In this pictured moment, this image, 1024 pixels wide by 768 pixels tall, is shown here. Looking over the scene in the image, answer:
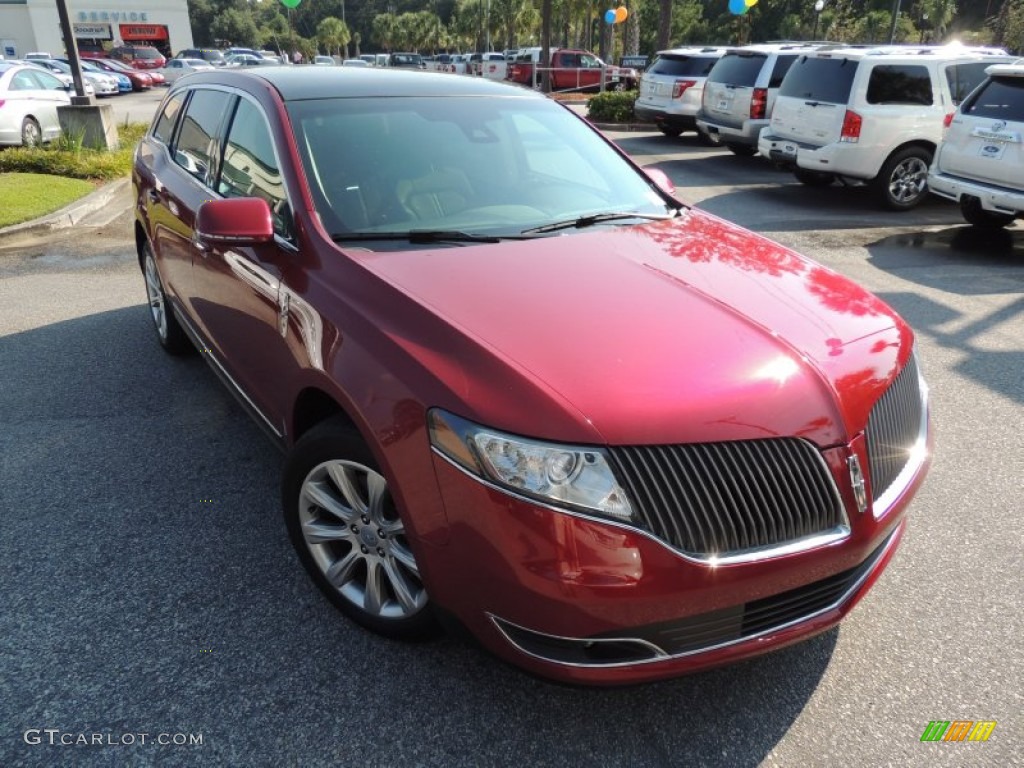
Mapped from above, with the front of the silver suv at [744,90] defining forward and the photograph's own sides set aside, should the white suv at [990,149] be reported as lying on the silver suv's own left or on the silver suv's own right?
on the silver suv's own right

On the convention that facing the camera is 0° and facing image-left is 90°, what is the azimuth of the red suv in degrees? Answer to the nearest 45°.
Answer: approximately 315°

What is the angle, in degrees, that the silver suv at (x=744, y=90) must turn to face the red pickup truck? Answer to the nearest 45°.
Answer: approximately 45° to its left

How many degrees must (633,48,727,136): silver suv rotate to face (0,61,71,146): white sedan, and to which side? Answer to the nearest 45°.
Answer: approximately 135° to its left

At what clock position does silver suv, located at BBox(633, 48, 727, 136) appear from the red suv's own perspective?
The silver suv is roughly at 8 o'clock from the red suv.

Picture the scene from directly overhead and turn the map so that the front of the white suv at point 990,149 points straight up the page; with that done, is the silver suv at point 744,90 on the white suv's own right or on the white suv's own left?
on the white suv's own left

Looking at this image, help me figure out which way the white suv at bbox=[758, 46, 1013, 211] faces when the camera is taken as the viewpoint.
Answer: facing away from the viewer and to the right of the viewer

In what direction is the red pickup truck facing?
to the viewer's right

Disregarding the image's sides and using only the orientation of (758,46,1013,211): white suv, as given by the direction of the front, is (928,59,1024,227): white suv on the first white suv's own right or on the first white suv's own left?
on the first white suv's own right

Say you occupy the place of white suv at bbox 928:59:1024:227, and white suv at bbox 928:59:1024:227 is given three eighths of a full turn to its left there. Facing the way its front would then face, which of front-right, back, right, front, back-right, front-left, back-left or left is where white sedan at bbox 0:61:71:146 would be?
front

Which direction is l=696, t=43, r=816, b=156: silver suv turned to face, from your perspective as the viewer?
facing away from the viewer and to the right of the viewer
